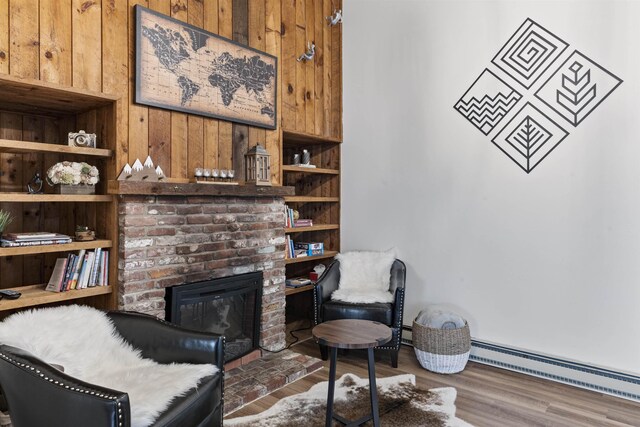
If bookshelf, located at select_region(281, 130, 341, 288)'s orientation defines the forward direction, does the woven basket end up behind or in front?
in front

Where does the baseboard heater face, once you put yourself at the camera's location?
facing the viewer and to the left of the viewer

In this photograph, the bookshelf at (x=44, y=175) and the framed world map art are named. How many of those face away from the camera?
0

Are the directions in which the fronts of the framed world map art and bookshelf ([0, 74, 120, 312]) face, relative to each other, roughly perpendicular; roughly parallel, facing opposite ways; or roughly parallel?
roughly parallel

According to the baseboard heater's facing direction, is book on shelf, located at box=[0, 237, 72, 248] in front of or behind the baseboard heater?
in front

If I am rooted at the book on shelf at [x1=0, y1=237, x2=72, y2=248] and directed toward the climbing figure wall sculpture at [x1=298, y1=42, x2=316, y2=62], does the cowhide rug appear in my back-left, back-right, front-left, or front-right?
front-right

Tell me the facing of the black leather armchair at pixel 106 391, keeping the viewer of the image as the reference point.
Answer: facing the viewer and to the right of the viewer

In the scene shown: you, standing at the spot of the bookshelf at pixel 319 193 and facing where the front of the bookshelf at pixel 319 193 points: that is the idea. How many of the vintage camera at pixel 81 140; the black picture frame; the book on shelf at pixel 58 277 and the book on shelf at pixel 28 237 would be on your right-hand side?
4

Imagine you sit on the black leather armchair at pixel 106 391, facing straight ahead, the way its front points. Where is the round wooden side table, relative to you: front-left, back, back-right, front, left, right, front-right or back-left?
front-left

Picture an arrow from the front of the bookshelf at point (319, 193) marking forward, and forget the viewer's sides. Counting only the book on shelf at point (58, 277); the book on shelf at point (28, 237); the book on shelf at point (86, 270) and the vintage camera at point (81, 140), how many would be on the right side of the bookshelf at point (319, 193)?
4

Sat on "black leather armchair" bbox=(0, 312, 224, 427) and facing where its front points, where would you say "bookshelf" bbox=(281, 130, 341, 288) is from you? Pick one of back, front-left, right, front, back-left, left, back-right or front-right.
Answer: left

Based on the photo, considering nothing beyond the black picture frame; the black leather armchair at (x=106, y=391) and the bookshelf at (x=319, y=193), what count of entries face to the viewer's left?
0

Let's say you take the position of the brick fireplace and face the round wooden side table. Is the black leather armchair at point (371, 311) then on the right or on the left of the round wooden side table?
left

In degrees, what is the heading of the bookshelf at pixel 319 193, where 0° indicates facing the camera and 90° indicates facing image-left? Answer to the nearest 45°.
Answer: approximately 315°

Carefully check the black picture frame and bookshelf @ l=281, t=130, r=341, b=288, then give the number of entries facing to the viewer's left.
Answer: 0

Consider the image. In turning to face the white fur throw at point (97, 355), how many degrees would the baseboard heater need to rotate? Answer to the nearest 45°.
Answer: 0° — it already faces it
